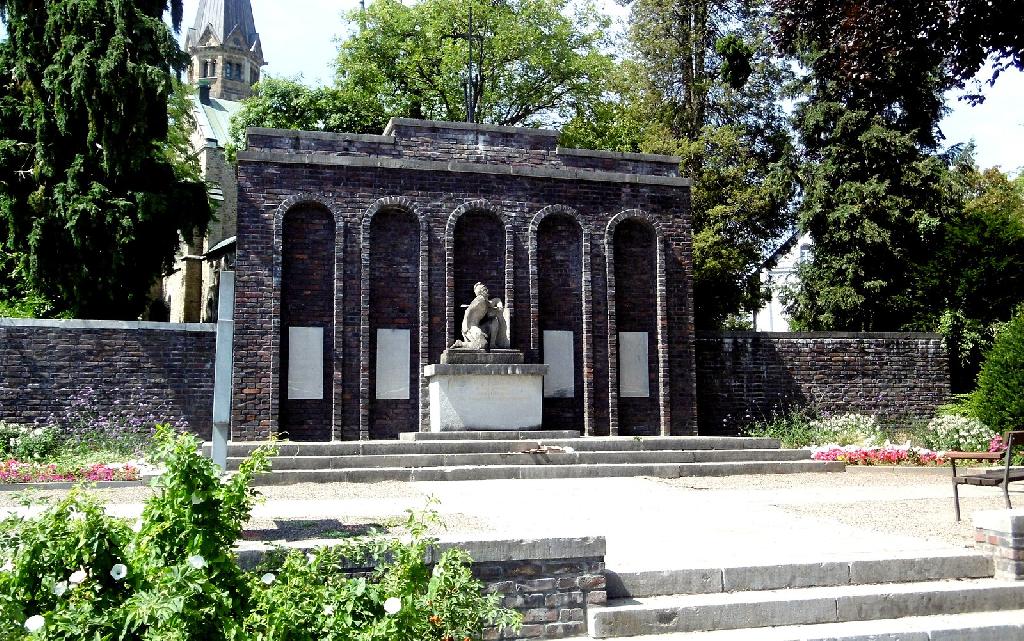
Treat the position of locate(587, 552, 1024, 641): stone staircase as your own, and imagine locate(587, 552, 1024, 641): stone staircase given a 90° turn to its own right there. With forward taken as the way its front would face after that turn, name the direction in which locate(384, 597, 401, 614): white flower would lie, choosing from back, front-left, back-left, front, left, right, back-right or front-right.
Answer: front-left

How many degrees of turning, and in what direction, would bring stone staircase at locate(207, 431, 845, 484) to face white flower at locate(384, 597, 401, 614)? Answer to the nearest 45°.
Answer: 0° — it already faces it

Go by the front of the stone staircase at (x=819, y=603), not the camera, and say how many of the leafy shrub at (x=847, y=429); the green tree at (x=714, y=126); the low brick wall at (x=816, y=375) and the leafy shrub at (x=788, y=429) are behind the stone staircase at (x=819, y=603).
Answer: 4

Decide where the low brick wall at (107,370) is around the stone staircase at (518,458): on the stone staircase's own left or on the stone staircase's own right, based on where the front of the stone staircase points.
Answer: on the stone staircase's own right

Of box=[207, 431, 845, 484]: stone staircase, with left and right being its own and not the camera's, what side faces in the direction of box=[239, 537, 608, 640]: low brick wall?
front

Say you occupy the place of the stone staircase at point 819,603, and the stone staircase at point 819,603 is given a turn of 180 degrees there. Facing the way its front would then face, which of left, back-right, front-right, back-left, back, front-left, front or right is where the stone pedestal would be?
front-left

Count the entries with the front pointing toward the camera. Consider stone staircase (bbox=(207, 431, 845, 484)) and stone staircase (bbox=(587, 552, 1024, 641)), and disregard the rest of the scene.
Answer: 2

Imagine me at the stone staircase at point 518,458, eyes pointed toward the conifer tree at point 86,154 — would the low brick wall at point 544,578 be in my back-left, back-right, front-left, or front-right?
back-left

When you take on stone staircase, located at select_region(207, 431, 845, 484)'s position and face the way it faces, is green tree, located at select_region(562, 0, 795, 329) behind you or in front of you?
behind

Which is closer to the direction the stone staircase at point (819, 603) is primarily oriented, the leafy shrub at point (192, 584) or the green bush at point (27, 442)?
the leafy shrub

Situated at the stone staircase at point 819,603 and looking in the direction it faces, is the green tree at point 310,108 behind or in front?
behind

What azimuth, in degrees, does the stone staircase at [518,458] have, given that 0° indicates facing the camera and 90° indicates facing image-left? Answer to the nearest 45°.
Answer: approximately 0°

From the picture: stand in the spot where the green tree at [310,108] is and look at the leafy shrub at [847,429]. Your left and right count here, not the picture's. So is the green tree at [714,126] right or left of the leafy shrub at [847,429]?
left

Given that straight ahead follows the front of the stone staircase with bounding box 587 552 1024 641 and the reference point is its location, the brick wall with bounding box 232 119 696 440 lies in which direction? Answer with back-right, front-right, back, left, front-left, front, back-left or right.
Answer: back-right

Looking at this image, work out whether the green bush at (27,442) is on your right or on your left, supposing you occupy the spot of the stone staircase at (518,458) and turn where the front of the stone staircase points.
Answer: on your right

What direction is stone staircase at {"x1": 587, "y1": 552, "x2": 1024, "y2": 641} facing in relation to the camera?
toward the camera

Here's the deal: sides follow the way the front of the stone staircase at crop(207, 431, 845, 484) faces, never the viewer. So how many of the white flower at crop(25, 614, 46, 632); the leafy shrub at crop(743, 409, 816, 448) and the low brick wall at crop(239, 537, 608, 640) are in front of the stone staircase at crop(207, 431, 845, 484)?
2

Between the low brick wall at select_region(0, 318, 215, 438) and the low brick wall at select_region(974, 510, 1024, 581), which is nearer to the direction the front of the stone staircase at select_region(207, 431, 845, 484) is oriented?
the low brick wall at select_region(974, 510, 1024, 581)

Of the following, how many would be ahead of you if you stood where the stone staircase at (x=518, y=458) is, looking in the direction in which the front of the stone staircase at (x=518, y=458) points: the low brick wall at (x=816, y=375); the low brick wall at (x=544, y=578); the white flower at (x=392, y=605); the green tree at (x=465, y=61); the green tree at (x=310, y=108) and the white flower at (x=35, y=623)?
3
